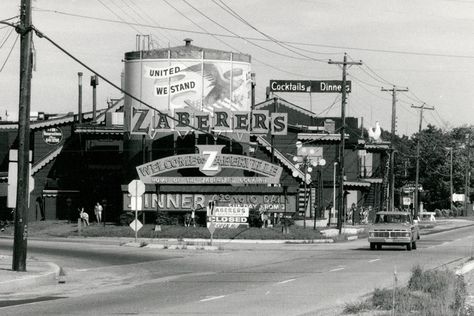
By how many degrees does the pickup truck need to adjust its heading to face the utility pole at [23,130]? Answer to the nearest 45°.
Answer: approximately 45° to its right

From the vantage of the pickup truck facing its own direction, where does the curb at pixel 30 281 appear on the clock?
The curb is roughly at 1 o'clock from the pickup truck.

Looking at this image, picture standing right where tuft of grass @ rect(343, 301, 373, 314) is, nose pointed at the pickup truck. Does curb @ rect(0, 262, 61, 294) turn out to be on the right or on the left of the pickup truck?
left

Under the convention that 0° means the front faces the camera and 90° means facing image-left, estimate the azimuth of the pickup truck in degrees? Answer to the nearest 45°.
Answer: approximately 0°

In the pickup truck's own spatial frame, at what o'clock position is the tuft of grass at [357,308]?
The tuft of grass is roughly at 12 o'clock from the pickup truck.
